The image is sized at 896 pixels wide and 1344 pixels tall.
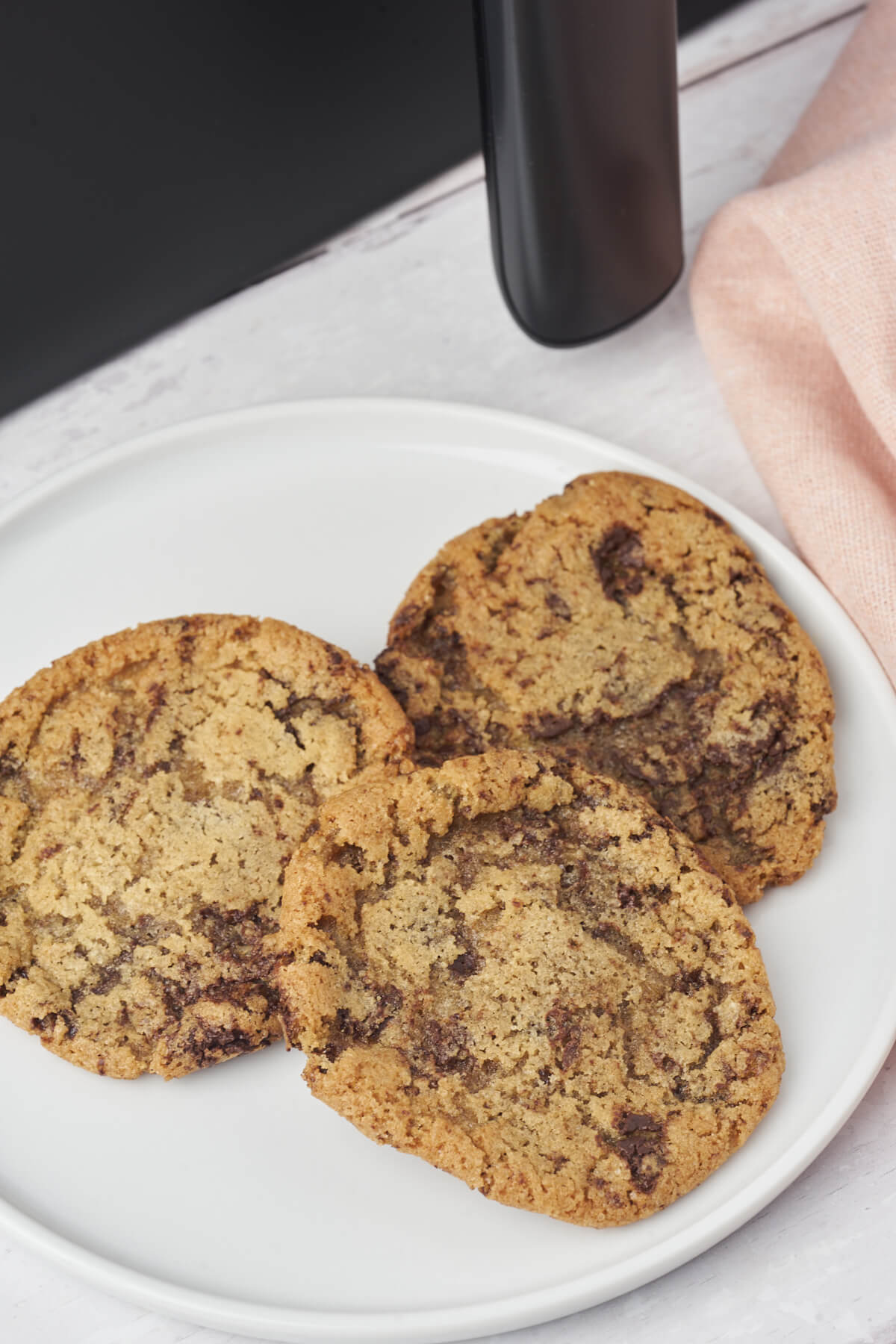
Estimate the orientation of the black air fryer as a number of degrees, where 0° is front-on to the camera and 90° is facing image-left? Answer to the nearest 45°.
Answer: approximately 315°

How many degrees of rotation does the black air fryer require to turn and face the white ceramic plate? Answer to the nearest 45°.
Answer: approximately 45° to its right

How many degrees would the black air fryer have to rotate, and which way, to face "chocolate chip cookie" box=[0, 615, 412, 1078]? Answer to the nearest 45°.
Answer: approximately 45° to its right

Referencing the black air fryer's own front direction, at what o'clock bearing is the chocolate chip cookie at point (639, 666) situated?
The chocolate chip cookie is roughly at 1 o'clock from the black air fryer.
